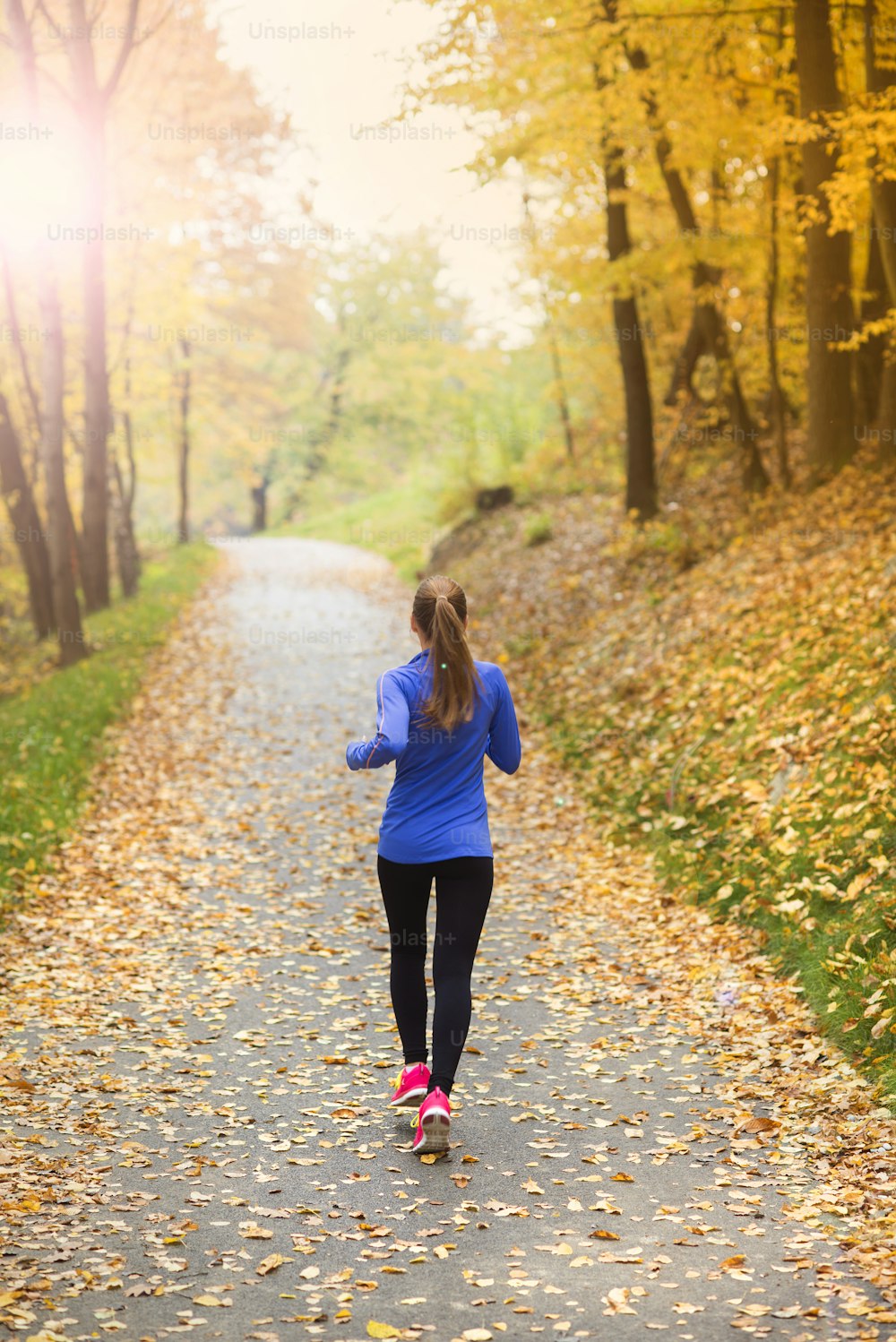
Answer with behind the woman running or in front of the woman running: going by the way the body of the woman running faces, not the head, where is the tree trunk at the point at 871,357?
in front

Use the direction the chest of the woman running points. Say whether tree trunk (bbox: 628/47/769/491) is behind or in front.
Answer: in front

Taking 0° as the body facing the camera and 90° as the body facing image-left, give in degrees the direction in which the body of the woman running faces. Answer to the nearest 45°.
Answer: approximately 180°

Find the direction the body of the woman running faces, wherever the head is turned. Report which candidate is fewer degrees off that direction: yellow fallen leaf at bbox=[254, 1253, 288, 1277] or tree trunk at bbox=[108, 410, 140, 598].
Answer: the tree trunk

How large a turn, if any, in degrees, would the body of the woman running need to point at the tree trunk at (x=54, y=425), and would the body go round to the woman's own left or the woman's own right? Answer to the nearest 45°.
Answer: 0° — they already face it

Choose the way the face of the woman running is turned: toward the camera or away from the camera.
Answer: away from the camera
